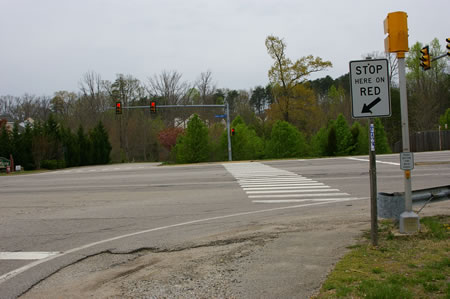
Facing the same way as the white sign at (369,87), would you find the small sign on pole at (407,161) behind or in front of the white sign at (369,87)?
behind

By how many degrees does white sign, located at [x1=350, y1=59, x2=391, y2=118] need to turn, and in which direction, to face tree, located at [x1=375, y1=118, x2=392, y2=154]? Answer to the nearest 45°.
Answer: approximately 180°

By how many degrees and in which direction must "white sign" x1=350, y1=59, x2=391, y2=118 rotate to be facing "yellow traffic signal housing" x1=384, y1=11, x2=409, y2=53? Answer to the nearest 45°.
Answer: approximately 135° to its left

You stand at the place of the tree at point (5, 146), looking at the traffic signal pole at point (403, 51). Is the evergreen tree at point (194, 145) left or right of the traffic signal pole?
left

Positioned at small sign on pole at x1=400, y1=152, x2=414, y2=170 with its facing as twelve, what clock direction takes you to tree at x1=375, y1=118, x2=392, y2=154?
The tree is roughly at 6 o'clock from the small sign on pole.

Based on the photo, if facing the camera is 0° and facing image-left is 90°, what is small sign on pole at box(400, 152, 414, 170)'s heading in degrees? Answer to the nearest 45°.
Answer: approximately 0°

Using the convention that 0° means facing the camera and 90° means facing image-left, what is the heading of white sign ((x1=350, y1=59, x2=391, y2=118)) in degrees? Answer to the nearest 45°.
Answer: approximately 0°

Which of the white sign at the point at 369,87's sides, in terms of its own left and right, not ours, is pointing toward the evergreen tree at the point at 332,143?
back

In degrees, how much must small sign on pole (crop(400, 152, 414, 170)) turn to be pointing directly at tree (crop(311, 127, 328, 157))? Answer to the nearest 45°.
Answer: approximately 180°

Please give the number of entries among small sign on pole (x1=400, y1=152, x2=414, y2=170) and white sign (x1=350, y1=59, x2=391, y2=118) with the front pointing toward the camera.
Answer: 2

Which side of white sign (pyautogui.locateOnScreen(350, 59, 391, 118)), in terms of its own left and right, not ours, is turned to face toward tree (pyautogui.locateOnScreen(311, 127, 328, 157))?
back
